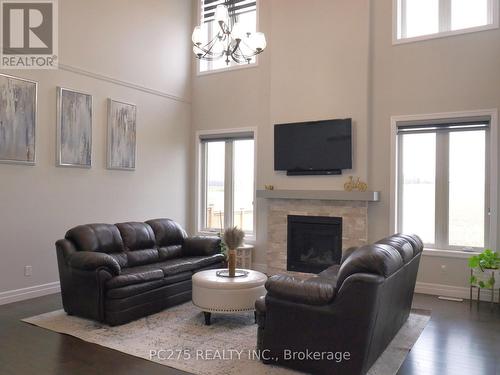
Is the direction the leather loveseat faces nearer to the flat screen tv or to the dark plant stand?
the flat screen tv

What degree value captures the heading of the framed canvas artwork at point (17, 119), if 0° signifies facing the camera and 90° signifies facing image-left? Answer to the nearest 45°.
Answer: approximately 315°

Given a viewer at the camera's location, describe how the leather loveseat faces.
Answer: facing to the left of the viewer

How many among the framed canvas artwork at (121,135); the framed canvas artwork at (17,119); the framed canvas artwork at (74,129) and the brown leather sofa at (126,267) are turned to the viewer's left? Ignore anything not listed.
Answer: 0

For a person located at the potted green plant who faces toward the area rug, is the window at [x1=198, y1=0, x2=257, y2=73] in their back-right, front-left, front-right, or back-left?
front-right

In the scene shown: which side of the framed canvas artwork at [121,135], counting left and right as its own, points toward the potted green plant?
front

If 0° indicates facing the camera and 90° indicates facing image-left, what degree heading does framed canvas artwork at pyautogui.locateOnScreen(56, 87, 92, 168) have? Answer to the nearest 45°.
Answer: approximately 315°

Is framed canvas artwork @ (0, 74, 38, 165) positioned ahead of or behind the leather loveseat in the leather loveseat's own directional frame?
ahead

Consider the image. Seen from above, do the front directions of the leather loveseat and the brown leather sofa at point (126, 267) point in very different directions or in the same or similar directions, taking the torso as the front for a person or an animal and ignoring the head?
very different directions

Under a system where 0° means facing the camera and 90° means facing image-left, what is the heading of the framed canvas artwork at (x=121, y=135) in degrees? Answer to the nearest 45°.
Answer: approximately 315°

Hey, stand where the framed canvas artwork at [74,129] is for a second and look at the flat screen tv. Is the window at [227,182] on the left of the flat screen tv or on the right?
left
